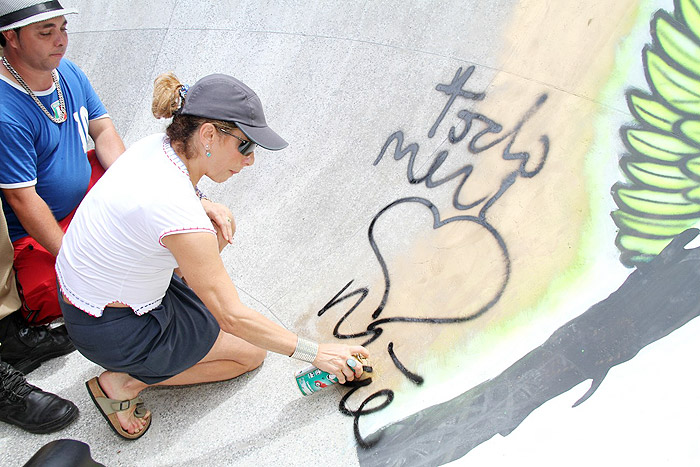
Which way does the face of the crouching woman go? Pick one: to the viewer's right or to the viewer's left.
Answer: to the viewer's right

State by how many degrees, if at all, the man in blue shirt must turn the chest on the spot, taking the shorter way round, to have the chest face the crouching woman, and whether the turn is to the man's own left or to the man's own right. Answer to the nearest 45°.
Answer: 0° — they already face them

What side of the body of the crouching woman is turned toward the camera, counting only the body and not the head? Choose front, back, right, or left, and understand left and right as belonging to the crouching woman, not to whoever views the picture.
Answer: right

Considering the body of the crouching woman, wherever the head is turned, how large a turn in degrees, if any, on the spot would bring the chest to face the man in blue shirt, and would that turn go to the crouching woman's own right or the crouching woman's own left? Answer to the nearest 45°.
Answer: approximately 135° to the crouching woman's own left
